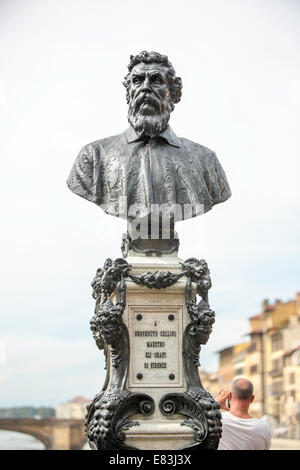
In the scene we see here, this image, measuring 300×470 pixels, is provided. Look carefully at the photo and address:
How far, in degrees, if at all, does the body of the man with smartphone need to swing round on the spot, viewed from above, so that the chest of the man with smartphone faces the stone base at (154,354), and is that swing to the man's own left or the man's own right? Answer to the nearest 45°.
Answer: approximately 180°

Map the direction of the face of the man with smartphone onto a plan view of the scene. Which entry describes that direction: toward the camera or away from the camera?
away from the camera

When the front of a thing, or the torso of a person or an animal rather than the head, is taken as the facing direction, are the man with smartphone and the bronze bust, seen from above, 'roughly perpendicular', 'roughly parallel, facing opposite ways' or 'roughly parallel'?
roughly parallel, facing opposite ways

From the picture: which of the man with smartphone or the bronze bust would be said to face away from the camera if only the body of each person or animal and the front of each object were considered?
the man with smartphone

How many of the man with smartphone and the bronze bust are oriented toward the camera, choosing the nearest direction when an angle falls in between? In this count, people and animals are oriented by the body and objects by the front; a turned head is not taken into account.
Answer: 1

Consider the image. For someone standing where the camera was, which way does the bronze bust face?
facing the viewer

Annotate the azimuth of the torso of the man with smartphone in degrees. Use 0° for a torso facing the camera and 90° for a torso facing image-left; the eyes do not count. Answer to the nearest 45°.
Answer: approximately 180°
